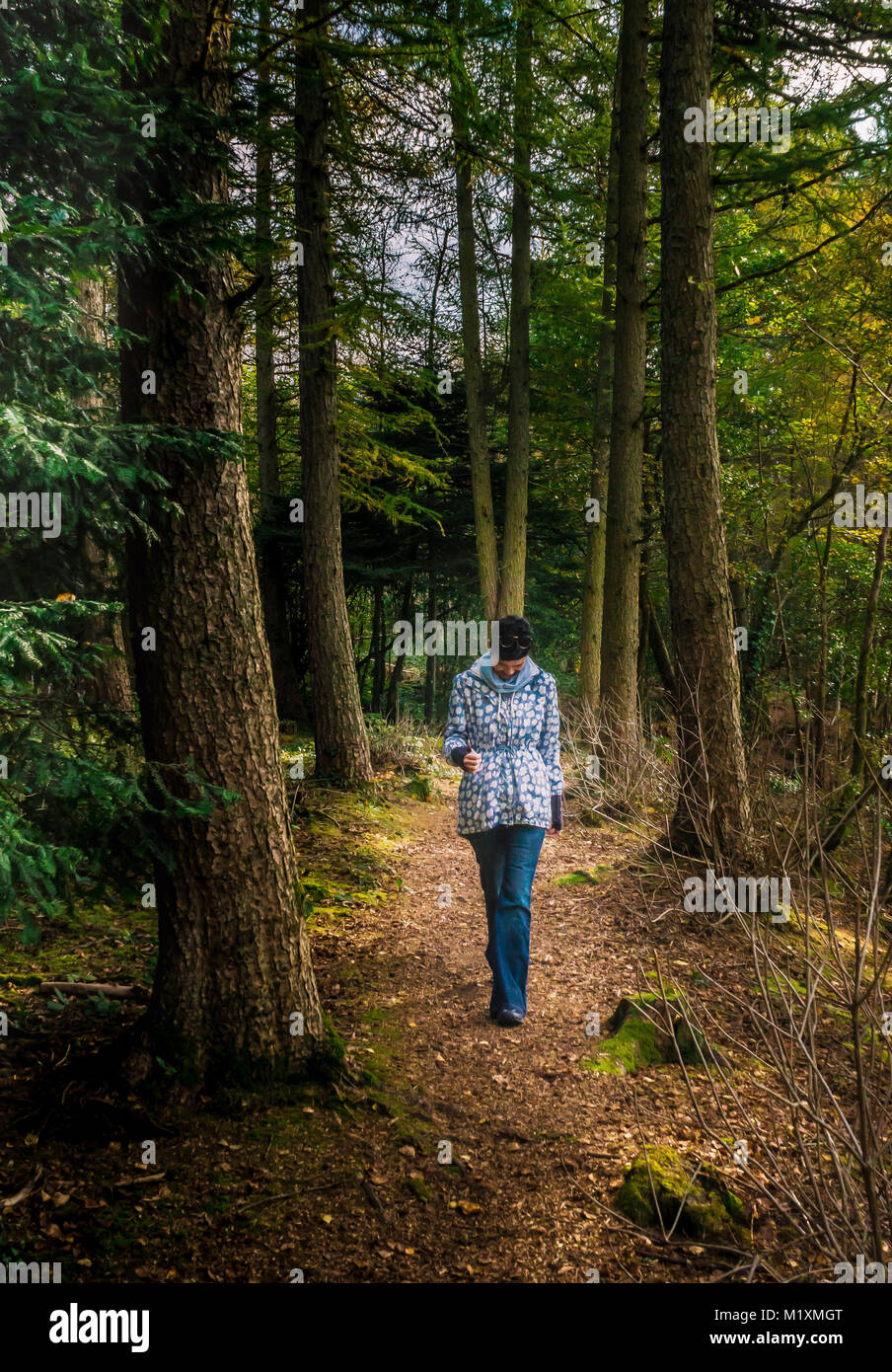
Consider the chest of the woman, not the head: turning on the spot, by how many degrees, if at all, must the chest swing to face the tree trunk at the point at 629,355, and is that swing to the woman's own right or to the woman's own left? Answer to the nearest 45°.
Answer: approximately 180°

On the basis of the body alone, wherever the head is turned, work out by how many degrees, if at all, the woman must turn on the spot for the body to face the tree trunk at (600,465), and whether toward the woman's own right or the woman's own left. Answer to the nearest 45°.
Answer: approximately 180°

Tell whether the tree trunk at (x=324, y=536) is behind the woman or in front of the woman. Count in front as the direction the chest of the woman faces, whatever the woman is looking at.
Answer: behind

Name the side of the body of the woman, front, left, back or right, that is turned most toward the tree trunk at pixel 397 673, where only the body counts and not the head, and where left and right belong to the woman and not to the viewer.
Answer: back

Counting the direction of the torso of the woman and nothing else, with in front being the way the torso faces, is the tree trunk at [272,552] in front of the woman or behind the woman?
behind

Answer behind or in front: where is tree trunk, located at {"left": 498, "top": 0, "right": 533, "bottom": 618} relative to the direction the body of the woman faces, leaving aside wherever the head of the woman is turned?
behind

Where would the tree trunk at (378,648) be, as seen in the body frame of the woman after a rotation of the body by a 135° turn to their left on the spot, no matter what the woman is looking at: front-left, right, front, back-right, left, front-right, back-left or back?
front-left

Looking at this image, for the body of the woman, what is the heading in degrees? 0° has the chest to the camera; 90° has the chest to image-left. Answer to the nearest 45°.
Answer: approximately 0°
